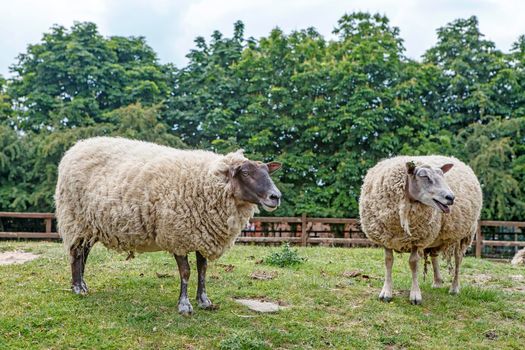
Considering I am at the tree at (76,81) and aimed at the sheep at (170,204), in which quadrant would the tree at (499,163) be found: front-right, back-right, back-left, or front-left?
front-left

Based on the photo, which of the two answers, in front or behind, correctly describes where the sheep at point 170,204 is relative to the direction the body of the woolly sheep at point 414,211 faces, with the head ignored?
in front

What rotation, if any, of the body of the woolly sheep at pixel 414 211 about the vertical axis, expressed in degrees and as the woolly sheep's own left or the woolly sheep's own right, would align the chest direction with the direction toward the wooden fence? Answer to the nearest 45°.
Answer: approximately 135° to the woolly sheep's own right

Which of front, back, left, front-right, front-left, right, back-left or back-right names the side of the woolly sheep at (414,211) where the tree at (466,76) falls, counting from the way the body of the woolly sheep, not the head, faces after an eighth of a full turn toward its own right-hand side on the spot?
right

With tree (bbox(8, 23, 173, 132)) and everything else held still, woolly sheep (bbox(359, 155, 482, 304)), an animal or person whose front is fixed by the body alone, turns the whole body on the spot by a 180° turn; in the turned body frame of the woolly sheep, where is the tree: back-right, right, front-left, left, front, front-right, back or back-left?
left

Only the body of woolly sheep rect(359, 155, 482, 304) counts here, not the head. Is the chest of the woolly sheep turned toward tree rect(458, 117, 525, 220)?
no

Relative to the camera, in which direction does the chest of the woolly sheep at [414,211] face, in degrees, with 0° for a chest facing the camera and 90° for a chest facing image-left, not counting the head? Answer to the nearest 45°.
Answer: approximately 45°

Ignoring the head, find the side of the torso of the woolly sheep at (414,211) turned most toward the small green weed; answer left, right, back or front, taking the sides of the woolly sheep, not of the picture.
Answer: right
